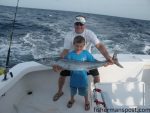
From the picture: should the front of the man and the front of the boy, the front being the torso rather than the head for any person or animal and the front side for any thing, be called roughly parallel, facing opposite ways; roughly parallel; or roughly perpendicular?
roughly parallel

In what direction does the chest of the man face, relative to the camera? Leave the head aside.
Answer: toward the camera

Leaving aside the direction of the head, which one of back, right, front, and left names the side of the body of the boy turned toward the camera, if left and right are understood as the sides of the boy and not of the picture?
front
